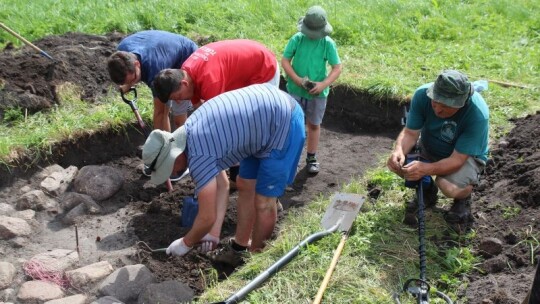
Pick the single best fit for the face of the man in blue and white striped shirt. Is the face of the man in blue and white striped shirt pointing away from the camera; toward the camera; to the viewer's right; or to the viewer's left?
to the viewer's left

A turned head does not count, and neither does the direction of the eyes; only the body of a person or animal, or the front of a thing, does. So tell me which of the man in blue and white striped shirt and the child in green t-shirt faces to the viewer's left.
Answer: the man in blue and white striped shirt

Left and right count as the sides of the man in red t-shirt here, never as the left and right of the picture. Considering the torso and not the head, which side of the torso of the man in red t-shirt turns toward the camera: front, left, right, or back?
left

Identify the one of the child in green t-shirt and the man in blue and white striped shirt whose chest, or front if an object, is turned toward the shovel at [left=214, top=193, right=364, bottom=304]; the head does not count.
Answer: the child in green t-shirt

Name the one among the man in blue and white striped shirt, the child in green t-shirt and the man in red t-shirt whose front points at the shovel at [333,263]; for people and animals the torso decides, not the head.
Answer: the child in green t-shirt

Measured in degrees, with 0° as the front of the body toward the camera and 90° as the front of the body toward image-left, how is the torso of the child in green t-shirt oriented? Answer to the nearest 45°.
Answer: approximately 0°

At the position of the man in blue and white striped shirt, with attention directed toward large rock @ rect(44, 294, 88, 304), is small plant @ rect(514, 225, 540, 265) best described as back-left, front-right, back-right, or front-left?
back-left

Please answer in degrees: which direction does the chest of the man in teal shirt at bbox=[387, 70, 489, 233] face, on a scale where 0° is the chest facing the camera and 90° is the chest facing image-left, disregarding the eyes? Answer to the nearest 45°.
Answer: approximately 45°

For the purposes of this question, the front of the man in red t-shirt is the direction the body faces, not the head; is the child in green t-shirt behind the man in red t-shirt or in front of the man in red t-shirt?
behind

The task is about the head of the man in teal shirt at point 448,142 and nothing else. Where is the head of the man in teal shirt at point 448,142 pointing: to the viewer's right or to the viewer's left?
to the viewer's left

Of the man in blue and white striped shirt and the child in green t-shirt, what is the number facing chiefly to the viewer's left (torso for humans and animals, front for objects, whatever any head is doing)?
1

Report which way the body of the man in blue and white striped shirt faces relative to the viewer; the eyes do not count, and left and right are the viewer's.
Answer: facing to the left of the viewer

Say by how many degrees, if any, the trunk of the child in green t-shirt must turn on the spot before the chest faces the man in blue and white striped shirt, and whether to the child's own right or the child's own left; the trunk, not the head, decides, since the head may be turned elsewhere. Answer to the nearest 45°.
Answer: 0° — they already face them

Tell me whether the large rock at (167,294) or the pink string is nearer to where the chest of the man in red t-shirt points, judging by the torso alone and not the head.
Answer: the pink string
